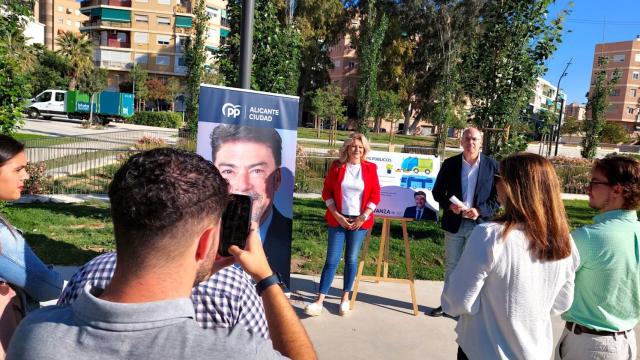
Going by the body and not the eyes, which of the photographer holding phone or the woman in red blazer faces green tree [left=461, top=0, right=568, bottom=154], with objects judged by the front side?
the photographer holding phone

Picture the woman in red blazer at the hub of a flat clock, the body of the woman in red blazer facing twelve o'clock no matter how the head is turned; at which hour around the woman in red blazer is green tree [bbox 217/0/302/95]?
The green tree is roughly at 5 o'clock from the woman in red blazer.

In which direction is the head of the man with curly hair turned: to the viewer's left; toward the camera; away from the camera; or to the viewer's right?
to the viewer's left

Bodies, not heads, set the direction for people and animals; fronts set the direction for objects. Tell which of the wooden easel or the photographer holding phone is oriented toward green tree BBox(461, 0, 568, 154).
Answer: the photographer holding phone

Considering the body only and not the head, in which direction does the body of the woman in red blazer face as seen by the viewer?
toward the camera

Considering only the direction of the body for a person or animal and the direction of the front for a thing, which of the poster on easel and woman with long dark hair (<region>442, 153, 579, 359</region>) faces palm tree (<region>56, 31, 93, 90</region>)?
the woman with long dark hair

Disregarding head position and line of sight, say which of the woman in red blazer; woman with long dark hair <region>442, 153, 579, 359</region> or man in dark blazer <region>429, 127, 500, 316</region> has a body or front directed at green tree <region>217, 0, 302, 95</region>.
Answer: the woman with long dark hair

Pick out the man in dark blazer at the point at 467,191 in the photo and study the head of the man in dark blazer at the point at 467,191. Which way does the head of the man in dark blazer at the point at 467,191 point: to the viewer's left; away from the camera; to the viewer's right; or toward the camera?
toward the camera

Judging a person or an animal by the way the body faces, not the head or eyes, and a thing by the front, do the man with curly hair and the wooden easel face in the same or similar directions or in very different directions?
very different directions

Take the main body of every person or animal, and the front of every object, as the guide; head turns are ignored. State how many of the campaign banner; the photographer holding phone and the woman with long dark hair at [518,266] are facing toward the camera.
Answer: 1

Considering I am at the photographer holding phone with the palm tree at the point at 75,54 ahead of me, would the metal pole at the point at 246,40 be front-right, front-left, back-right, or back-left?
front-right

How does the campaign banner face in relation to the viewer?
toward the camera

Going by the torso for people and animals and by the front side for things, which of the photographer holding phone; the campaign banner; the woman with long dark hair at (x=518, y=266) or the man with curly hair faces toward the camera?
the campaign banner

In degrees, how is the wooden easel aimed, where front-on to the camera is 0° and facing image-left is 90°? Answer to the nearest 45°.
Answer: approximately 0°

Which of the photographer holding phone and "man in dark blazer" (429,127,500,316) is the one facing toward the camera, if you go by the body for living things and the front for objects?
the man in dark blazer

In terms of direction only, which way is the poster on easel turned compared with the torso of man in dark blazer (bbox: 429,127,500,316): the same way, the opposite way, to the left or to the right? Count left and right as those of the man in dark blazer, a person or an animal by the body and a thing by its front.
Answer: the same way

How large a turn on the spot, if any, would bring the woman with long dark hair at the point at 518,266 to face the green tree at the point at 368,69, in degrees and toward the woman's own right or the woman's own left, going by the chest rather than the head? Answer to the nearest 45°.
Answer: approximately 45° to the woman's own right
